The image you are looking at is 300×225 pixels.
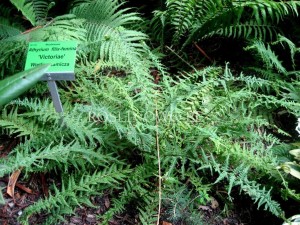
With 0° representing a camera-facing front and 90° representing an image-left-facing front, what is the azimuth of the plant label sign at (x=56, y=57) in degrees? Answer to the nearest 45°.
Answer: approximately 0°
